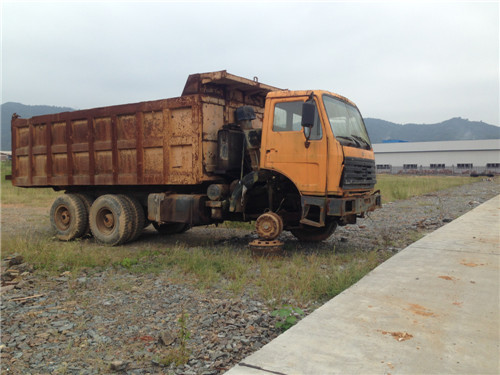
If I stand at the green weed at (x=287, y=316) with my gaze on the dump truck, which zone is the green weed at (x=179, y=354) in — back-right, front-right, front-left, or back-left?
back-left

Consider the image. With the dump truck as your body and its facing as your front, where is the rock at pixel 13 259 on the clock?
The rock is roughly at 4 o'clock from the dump truck.

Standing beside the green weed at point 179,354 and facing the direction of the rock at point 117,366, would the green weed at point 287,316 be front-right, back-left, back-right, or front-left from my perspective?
back-right

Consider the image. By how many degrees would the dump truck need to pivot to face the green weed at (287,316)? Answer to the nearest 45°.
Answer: approximately 45° to its right

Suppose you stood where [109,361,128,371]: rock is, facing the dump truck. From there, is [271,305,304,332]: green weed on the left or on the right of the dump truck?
right

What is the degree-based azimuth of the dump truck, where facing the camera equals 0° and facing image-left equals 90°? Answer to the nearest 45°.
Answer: approximately 315°

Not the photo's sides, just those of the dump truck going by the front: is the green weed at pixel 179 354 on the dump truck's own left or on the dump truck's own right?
on the dump truck's own right

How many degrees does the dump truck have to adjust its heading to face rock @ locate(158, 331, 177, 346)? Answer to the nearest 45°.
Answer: approximately 45° to its right

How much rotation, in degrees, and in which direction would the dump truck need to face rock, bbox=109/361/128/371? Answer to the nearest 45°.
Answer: approximately 45° to its right
